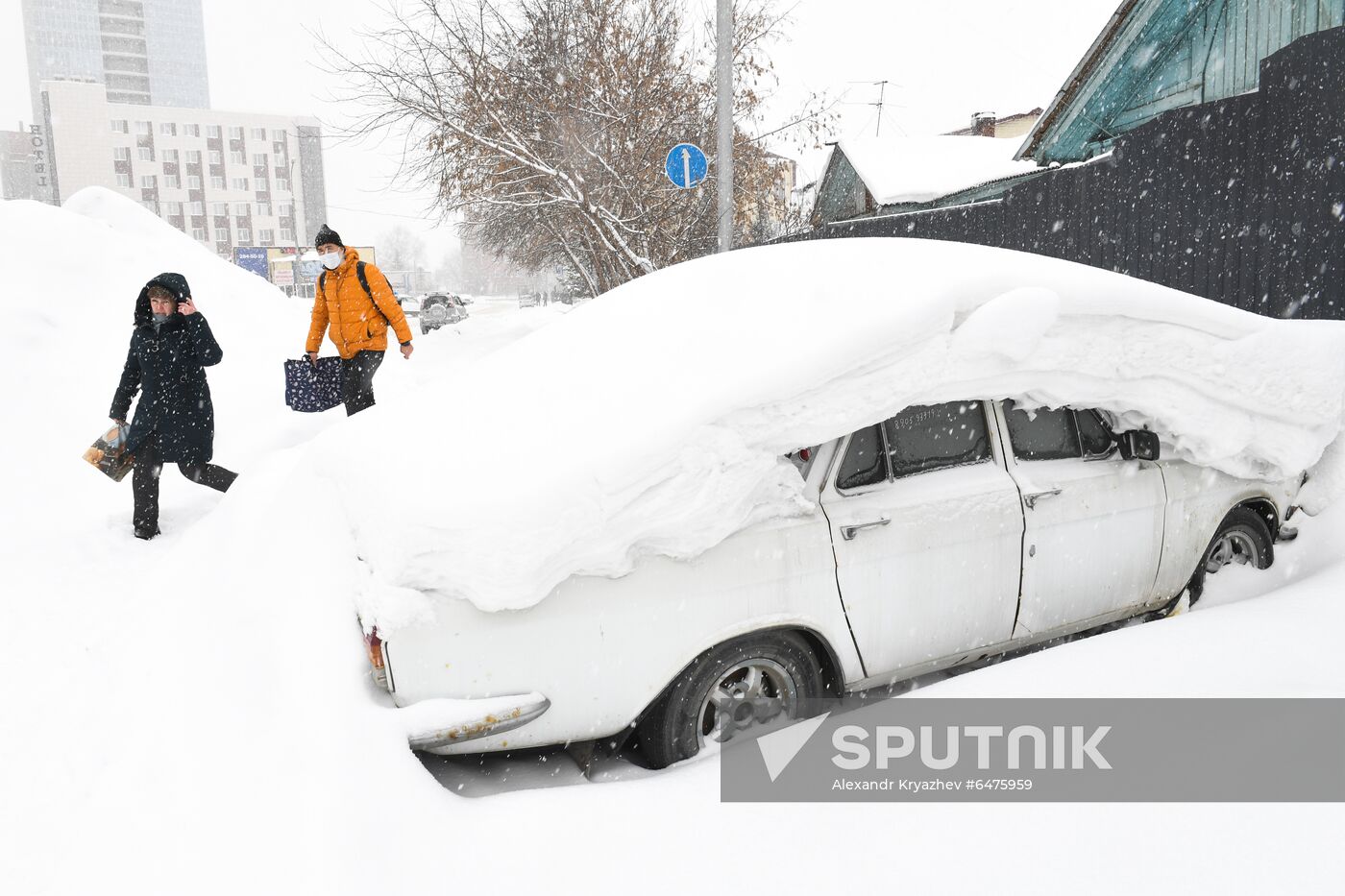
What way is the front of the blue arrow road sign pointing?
toward the camera

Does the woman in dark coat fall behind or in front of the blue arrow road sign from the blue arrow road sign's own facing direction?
in front

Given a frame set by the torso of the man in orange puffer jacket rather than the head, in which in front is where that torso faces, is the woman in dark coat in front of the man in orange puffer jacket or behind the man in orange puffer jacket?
in front

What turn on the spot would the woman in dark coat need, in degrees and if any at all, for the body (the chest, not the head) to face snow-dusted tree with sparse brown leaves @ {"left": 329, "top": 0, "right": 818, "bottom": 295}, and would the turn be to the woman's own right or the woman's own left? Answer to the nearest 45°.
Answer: approximately 180°

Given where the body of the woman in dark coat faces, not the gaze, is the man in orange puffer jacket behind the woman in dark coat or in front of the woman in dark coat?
behind

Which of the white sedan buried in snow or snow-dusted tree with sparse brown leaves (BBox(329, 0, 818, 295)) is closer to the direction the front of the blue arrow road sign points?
the white sedan buried in snow

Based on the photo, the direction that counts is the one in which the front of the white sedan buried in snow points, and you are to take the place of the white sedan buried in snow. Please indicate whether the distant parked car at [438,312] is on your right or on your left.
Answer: on your left

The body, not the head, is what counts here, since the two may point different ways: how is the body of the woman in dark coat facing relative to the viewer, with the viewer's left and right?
facing the viewer and to the left of the viewer

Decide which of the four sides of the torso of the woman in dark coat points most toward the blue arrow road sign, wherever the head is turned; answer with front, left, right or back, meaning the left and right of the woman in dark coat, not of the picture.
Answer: back

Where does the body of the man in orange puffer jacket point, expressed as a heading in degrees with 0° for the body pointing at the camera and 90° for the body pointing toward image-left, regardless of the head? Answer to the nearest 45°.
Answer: approximately 45°

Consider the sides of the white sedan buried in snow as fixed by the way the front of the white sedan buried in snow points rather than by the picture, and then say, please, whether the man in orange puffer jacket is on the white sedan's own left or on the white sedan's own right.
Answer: on the white sedan's own left
